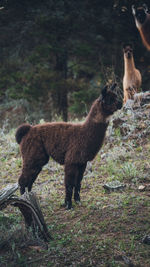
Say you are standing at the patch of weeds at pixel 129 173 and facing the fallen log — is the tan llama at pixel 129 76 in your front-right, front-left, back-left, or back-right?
back-right
